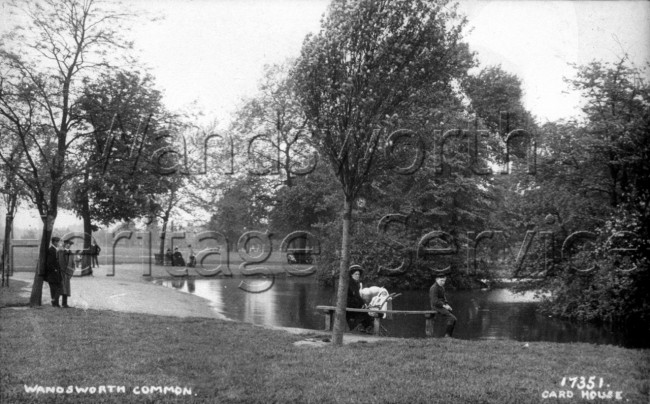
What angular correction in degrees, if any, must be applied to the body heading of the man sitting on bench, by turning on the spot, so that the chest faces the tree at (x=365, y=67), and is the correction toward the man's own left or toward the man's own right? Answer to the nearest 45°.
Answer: approximately 45° to the man's own right
